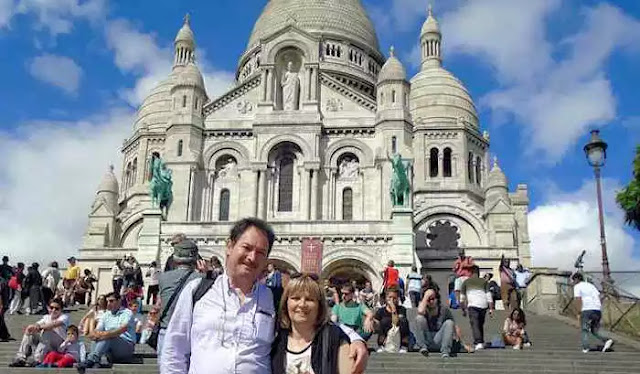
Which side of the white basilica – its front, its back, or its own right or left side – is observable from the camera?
front

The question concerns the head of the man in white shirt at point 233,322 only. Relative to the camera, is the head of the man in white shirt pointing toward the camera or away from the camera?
toward the camera

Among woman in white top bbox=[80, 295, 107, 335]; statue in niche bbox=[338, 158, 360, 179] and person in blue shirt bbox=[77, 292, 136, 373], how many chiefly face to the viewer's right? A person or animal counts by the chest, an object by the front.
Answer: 0

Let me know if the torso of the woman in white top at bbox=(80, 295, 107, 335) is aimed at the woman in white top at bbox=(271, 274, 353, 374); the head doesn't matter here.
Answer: no

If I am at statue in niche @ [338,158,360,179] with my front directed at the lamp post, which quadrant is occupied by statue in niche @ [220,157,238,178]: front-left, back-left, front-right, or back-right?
back-right

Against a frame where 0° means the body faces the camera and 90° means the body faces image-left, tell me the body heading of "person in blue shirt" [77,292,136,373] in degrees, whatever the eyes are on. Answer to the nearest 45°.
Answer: approximately 45°

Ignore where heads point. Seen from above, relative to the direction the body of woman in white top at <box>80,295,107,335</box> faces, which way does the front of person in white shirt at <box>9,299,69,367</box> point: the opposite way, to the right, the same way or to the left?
the same way

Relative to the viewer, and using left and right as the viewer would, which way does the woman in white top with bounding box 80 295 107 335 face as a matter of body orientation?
facing the viewer and to the left of the viewer

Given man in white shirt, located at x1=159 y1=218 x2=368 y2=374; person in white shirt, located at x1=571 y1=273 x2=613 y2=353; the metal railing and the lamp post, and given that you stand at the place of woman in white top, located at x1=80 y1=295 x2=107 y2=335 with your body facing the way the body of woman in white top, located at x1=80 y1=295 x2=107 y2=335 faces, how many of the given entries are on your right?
0

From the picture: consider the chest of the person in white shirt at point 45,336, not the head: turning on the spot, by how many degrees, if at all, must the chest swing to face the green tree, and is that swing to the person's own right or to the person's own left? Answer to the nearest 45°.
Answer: approximately 135° to the person's own left

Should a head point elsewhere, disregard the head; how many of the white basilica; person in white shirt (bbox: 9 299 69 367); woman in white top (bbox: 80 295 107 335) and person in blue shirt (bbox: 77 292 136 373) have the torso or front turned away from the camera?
0

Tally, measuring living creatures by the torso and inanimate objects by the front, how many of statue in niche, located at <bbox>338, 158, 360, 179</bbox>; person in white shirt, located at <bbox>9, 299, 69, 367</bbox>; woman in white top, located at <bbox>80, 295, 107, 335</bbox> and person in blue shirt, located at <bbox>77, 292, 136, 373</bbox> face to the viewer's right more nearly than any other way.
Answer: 0

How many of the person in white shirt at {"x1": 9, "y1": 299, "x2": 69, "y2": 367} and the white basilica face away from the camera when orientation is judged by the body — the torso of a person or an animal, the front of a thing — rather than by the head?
0

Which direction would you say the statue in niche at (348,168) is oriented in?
toward the camera

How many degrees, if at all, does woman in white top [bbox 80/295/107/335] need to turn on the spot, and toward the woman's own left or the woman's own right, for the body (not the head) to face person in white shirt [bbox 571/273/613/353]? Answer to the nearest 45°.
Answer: approximately 135° to the woman's own left

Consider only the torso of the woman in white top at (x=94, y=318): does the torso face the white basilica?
no

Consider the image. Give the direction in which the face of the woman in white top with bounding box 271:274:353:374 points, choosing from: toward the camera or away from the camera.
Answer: toward the camera

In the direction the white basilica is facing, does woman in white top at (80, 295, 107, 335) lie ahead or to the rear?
ahead

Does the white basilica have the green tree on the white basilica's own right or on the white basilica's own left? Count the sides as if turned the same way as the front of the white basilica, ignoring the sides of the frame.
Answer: on the white basilica's own left
